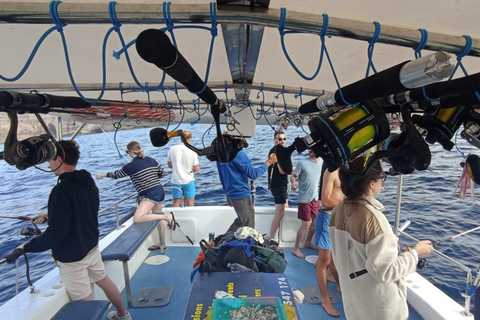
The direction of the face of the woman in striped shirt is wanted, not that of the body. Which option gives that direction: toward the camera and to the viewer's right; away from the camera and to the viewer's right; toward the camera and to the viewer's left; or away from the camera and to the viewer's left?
away from the camera and to the viewer's left

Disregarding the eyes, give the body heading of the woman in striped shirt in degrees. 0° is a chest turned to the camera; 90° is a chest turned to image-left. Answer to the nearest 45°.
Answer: approximately 135°

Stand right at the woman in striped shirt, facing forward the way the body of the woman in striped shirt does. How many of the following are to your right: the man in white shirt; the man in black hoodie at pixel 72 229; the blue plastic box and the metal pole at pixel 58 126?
1

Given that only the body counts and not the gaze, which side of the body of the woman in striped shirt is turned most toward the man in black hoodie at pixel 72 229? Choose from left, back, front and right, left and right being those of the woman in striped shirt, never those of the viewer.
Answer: left

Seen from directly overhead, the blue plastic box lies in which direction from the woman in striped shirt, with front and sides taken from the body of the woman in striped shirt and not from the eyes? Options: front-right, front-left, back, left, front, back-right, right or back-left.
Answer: back-left

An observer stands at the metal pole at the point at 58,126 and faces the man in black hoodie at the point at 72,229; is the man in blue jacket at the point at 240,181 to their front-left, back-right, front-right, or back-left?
front-left

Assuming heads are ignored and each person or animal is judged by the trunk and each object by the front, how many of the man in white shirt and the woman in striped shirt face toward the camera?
0

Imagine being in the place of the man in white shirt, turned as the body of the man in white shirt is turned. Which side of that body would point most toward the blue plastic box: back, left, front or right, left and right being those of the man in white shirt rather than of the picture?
back

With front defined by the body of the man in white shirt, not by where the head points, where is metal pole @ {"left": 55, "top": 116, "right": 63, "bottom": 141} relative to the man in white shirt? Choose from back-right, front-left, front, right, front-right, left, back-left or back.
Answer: back-left

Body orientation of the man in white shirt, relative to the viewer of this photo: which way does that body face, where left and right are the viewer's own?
facing away from the viewer
